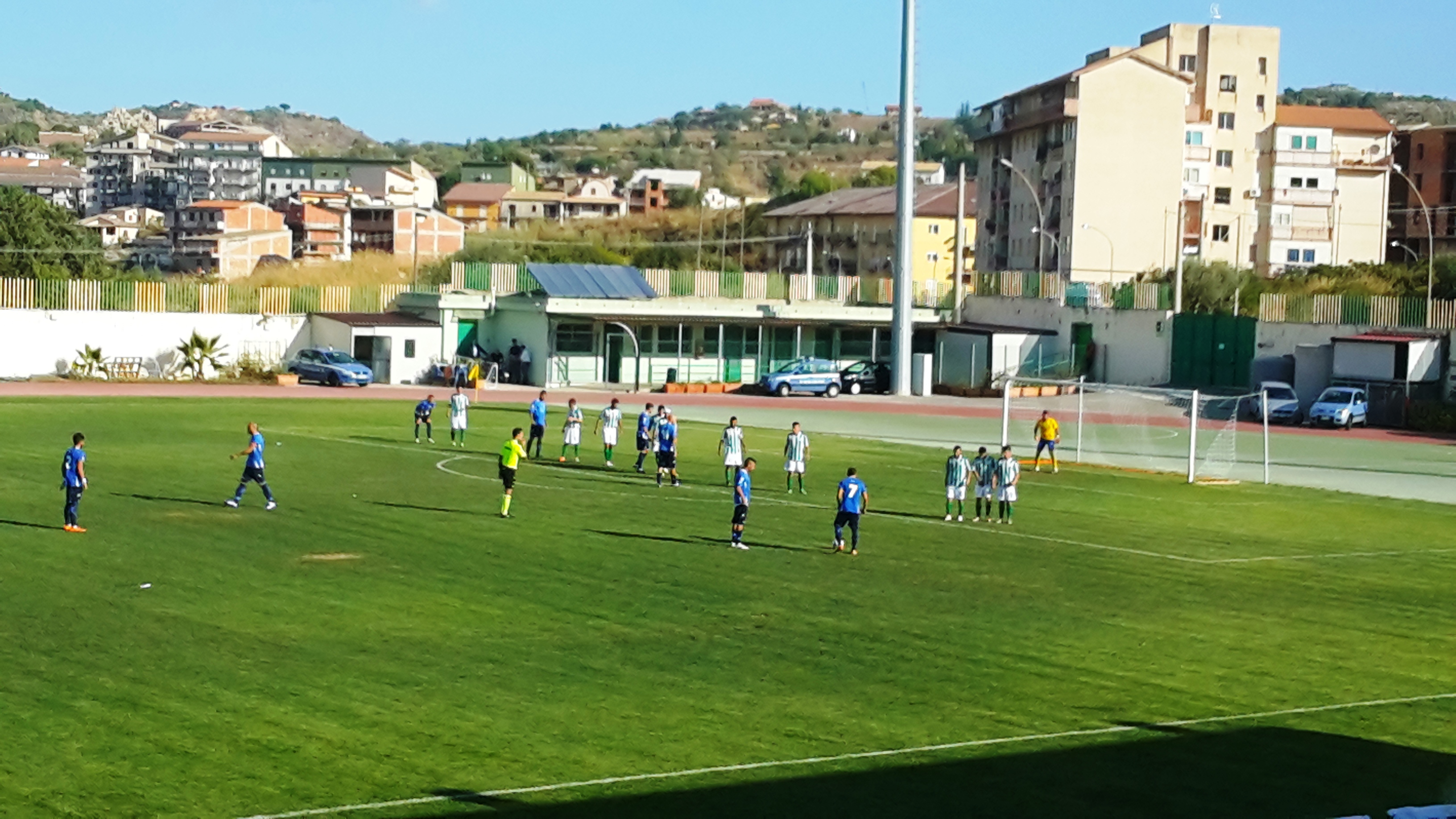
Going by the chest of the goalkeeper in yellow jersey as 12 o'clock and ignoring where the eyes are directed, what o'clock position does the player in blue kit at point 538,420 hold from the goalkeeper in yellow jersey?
The player in blue kit is roughly at 1 o'clock from the goalkeeper in yellow jersey.

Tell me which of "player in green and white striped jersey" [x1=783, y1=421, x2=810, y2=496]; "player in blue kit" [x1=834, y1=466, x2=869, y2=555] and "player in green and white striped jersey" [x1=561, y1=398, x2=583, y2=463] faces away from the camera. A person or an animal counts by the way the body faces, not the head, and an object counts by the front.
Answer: the player in blue kit

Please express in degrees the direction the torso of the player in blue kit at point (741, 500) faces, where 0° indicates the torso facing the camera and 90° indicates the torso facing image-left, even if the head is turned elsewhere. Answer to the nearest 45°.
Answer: approximately 270°

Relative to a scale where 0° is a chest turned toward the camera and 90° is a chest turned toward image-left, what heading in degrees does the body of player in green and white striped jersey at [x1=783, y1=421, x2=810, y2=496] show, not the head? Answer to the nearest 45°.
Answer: approximately 0°

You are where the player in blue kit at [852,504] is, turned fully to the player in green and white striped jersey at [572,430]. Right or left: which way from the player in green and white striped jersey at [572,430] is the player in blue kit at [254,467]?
left

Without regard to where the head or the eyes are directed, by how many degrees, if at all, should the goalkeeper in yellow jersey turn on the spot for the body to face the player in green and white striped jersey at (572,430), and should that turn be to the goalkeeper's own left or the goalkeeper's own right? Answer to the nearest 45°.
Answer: approximately 45° to the goalkeeper's own right

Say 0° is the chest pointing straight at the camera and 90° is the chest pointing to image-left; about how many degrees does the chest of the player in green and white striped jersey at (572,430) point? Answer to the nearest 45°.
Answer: approximately 0°
